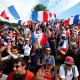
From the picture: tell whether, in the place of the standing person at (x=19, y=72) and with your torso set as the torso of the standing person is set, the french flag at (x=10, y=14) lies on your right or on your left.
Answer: on your right

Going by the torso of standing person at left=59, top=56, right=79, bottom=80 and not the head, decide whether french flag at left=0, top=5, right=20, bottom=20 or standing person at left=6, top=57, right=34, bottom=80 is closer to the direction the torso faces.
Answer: the standing person

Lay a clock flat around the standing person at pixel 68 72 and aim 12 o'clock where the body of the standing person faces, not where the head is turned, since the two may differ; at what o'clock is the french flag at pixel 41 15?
The french flag is roughly at 5 o'clock from the standing person.

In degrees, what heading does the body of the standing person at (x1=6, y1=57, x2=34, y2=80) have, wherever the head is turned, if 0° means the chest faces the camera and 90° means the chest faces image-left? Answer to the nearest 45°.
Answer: approximately 45°

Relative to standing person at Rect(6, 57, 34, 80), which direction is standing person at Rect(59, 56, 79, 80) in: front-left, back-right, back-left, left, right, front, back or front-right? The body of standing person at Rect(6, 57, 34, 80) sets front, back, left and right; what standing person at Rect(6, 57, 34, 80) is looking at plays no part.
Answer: back-left

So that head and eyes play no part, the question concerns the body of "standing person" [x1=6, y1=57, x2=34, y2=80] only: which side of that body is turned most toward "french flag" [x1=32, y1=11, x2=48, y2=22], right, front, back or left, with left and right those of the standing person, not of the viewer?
back

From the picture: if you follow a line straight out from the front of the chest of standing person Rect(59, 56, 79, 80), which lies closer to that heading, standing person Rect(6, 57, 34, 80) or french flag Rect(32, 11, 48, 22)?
the standing person

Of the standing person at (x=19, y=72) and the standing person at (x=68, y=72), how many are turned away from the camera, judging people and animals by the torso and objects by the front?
0

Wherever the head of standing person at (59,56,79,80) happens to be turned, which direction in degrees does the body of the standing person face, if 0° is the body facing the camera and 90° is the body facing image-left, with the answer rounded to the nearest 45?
approximately 0°
